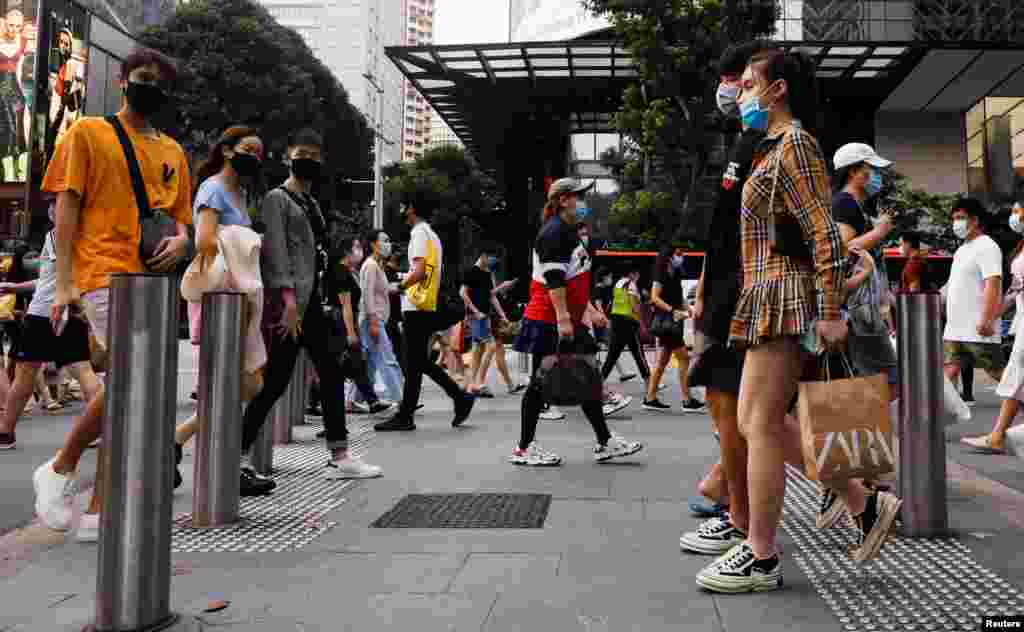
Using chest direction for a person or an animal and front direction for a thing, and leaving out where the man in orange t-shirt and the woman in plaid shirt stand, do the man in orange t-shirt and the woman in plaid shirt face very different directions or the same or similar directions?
very different directions

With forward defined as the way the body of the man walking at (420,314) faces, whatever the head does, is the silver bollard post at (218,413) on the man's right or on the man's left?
on the man's left

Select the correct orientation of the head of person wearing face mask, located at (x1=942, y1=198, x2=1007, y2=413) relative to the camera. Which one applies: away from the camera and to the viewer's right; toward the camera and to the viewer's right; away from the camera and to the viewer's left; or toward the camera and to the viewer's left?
toward the camera and to the viewer's left

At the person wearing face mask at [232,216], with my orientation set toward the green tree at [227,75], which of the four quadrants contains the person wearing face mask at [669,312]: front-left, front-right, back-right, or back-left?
front-right

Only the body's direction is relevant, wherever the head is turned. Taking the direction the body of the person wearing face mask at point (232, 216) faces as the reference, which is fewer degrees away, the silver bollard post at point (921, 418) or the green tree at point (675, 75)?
the silver bollard post

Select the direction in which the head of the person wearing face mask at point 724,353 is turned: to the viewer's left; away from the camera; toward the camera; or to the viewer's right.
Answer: to the viewer's left

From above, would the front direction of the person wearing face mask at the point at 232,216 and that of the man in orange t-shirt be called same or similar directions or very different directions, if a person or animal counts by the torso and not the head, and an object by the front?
same or similar directions

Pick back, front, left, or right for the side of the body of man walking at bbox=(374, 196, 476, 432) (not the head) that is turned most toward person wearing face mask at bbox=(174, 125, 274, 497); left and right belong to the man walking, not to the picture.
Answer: left

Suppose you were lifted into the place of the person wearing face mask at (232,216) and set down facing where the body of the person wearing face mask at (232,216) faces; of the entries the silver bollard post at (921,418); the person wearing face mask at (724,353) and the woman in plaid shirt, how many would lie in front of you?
3

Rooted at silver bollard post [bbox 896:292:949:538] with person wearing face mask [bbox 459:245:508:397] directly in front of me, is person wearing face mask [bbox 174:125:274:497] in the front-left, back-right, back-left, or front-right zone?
front-left

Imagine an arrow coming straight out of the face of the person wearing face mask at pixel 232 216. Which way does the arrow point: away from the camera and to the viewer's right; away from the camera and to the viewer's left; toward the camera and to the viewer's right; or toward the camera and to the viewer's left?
toward the camera and to the viewer's right

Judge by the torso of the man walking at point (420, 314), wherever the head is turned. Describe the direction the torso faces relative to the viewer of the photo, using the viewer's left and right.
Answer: facing to the left of the viewer
